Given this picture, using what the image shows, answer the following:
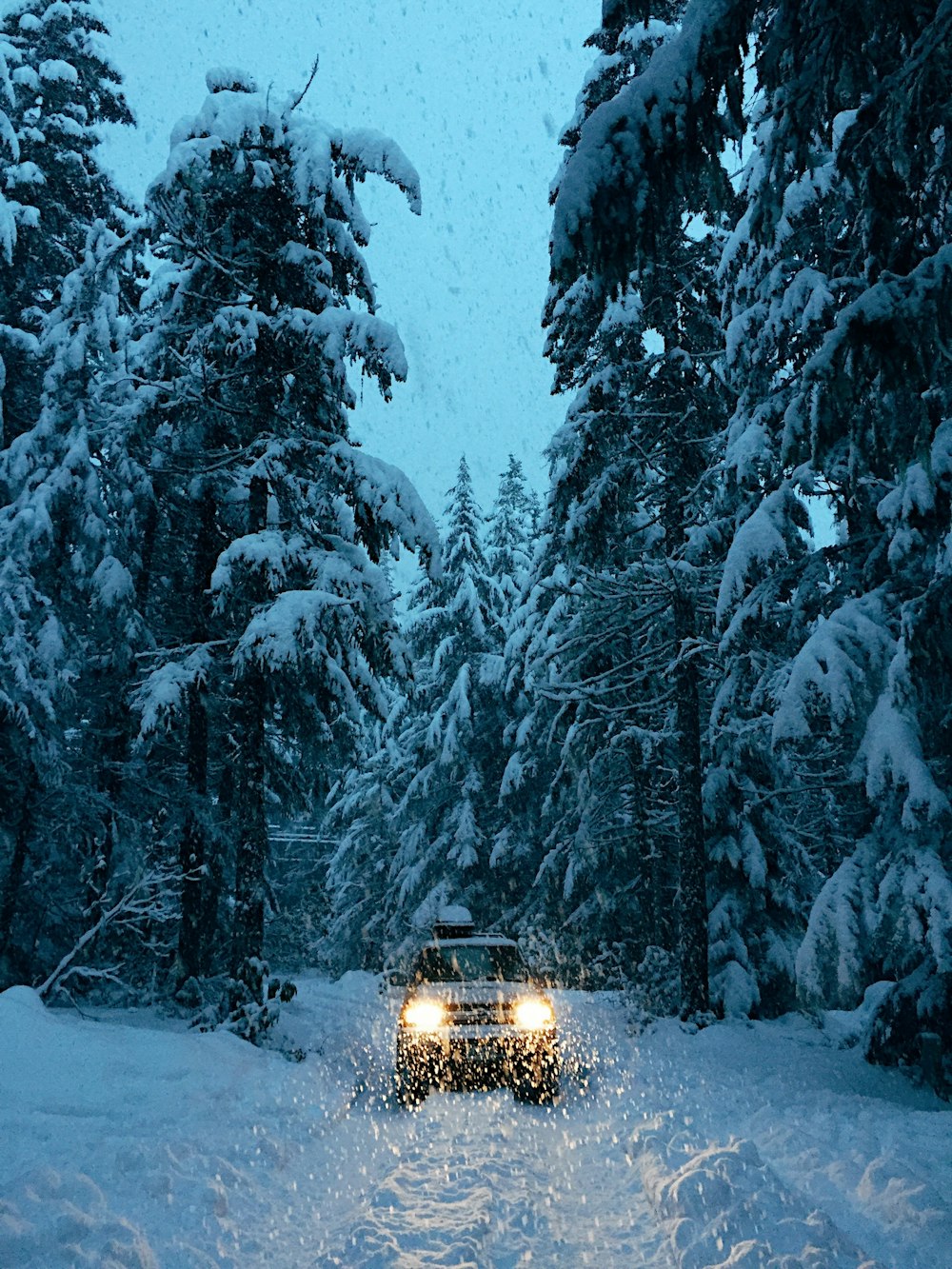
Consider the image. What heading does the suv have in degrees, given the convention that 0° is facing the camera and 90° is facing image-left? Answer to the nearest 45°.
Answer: approximately 0°

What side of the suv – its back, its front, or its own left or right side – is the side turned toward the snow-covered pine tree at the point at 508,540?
back

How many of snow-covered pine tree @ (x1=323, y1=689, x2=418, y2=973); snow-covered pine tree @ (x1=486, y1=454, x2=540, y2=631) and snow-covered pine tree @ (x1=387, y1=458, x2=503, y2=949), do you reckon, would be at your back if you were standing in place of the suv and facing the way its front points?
3

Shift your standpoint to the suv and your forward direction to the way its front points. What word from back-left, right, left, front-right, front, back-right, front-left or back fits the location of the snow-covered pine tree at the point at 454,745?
back

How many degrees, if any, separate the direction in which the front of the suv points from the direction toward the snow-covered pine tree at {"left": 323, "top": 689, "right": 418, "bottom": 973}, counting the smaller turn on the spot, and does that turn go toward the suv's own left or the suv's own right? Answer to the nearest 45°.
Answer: approximately 180°

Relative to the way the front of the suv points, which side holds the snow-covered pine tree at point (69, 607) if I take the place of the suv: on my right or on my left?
on my right
